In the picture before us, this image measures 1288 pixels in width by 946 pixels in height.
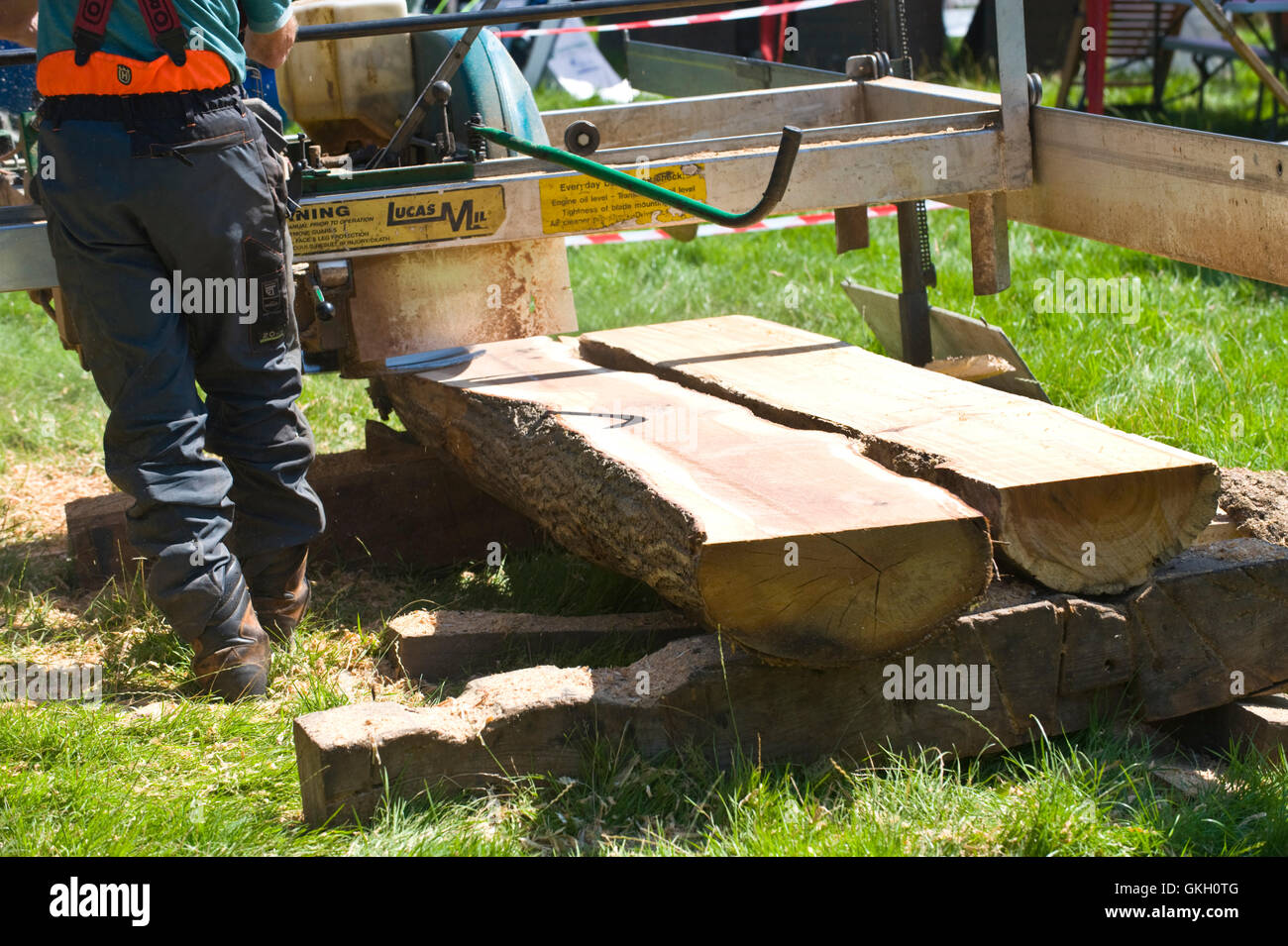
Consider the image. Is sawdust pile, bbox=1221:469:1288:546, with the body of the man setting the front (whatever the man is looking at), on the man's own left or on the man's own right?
on the man's own right

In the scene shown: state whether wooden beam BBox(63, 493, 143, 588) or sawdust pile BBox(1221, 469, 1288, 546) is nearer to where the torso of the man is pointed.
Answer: the wooden beam

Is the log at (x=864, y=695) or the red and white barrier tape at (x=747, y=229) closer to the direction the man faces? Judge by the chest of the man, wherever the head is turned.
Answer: the red and white barrier tape

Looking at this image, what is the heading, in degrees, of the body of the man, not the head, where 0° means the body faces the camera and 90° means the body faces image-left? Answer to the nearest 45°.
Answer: approximately 180°

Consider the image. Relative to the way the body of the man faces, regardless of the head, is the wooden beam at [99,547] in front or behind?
in front

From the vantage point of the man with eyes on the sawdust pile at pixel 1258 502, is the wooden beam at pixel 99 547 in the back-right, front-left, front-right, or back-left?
back-left

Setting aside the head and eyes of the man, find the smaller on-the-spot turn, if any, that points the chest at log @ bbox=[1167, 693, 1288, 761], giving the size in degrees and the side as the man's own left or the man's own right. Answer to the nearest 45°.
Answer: approximately 135° to the man's own right

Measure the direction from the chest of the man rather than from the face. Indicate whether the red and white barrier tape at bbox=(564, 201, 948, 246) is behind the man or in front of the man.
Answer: in front
